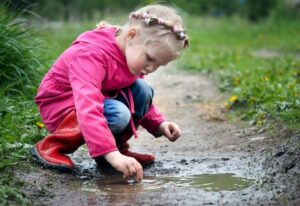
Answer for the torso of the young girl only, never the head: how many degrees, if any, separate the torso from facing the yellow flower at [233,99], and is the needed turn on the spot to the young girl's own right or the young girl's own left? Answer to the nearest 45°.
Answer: approximately 90° to the young girl's own left

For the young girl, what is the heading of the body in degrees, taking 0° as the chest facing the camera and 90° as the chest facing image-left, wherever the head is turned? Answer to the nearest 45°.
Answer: approximately 315°
